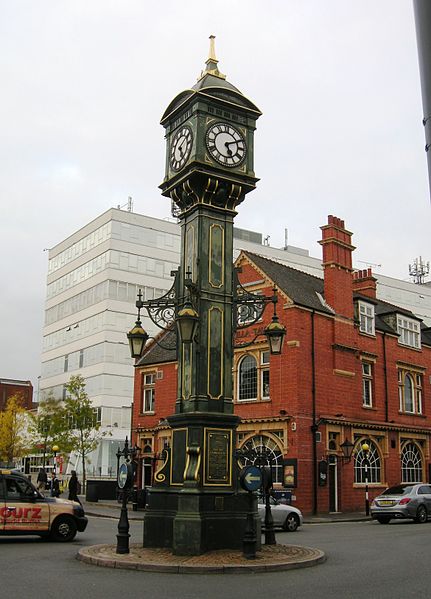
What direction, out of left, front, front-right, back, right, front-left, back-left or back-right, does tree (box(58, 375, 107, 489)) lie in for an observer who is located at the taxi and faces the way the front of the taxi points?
left

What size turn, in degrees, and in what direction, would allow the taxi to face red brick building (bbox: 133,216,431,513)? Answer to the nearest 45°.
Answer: approximately 45° to its left

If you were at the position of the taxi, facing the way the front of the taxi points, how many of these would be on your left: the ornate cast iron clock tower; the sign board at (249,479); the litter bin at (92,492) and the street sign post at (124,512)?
1

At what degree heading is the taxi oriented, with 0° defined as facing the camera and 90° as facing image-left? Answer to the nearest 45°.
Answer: approximately 270°
